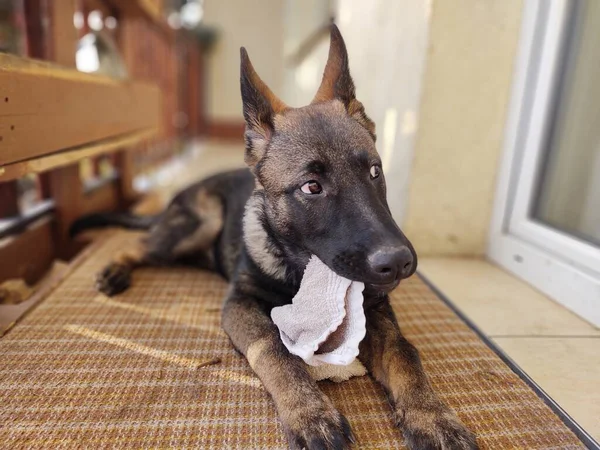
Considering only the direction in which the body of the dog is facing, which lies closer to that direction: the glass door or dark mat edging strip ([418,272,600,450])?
the dark mat edging strip

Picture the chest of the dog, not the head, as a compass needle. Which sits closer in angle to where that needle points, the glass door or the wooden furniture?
the glass door

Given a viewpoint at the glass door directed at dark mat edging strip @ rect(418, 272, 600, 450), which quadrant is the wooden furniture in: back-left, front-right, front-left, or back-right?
front-right

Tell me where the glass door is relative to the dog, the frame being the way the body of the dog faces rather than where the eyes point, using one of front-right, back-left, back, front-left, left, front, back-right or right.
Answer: left

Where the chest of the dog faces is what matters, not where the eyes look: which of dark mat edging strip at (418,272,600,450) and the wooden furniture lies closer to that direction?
the dark mat edging strip

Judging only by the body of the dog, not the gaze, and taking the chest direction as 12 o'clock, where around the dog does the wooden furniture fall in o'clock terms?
The wooden furniture is roughly at 6 o'clock from the dog.

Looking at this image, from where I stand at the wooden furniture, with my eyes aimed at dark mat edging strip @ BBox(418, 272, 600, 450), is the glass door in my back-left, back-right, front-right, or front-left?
front-left

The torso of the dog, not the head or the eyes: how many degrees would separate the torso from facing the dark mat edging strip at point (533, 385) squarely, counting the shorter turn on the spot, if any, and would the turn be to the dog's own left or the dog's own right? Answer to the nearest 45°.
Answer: approximately 45° to the dog's own left
